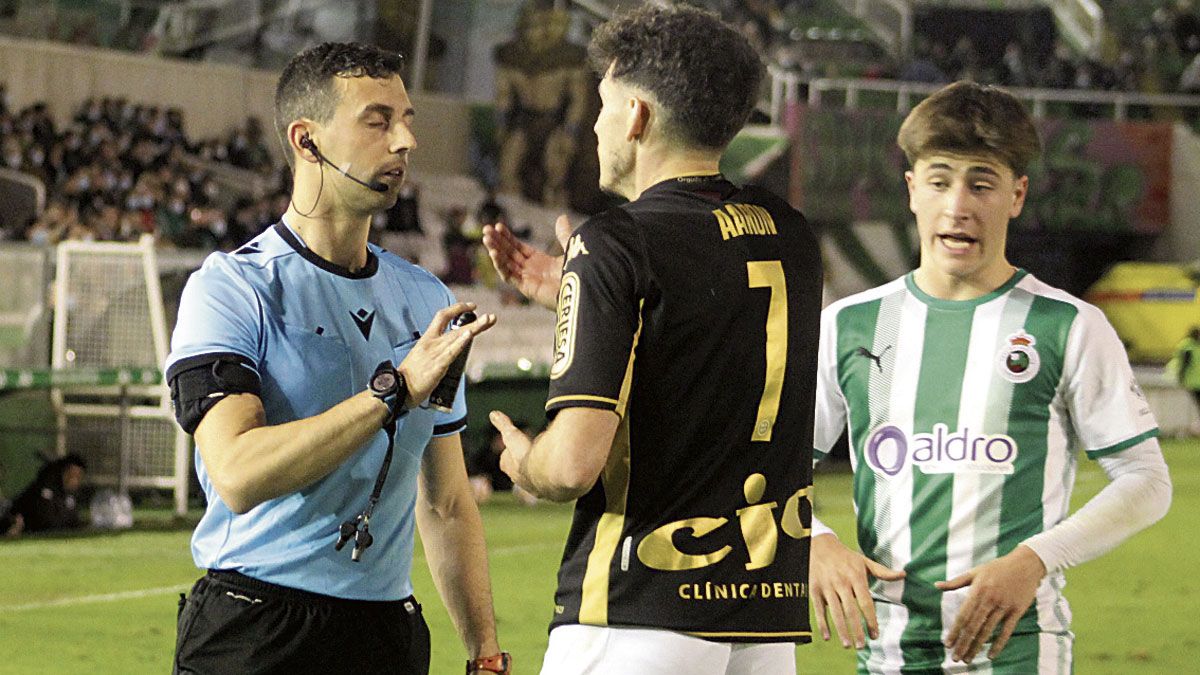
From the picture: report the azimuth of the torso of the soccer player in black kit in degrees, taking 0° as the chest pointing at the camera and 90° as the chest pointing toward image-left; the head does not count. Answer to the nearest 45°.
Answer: approximately 135°

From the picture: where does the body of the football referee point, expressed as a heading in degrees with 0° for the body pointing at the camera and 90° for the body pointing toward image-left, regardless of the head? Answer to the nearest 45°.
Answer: approximately 315°

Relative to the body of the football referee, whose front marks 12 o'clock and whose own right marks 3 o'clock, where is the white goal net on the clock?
The white goal net is roughly at 7 o'clock from the football referee.

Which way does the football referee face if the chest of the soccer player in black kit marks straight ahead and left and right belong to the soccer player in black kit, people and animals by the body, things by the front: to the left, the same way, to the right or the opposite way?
the opposite way

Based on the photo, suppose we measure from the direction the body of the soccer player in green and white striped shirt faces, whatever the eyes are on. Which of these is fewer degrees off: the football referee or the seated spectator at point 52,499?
the football referee

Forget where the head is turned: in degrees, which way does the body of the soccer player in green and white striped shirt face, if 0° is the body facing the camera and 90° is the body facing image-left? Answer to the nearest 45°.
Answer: approximately 0°

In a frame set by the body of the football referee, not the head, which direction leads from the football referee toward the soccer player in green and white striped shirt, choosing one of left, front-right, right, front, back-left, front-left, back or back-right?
front-left

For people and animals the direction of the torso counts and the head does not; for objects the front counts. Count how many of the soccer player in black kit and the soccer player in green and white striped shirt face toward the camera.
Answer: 1

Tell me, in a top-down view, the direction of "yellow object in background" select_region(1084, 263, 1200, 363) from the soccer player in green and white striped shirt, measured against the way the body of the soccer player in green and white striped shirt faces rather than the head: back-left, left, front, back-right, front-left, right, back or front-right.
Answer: back
